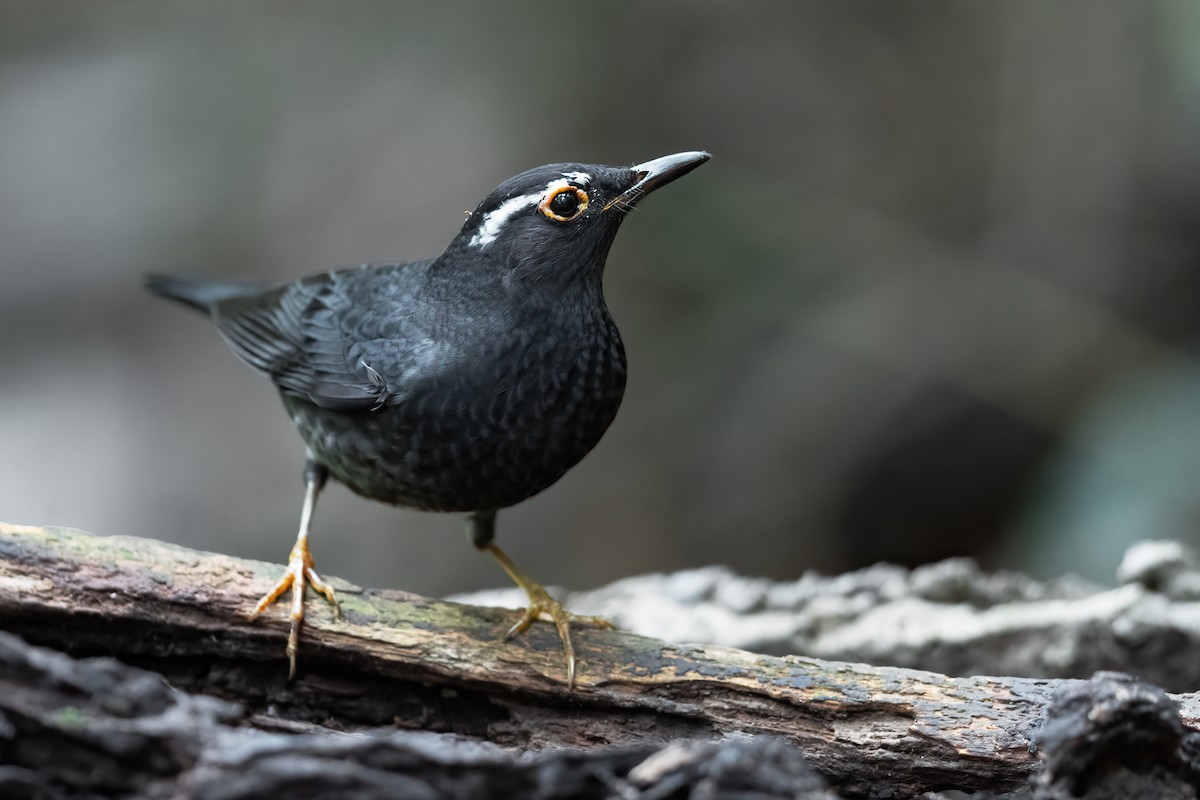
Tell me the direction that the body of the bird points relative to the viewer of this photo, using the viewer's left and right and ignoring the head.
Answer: facing the viewer and to the right of the viewer
